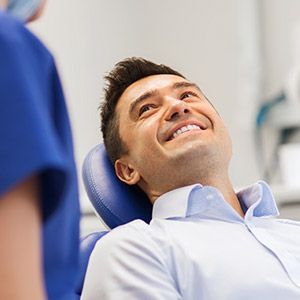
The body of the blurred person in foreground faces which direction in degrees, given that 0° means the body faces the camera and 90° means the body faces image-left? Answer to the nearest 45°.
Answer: approximately 270°

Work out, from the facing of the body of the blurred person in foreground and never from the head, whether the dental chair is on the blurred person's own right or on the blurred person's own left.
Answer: on the blurred person's own left
